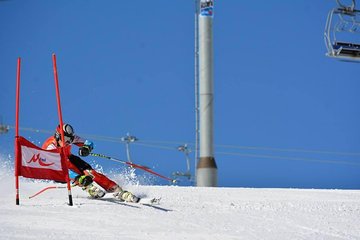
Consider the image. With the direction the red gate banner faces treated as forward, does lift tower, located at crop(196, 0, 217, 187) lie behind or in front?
behind

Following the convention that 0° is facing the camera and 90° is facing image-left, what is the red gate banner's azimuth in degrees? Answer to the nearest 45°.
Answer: approximately 0°

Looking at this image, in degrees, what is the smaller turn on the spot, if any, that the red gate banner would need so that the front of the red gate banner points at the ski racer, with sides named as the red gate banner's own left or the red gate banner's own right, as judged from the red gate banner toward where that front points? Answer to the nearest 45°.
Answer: approximately 135° to the red gate banner's own left

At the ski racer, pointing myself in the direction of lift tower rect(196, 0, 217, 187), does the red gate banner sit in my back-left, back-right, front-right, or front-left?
back-left
